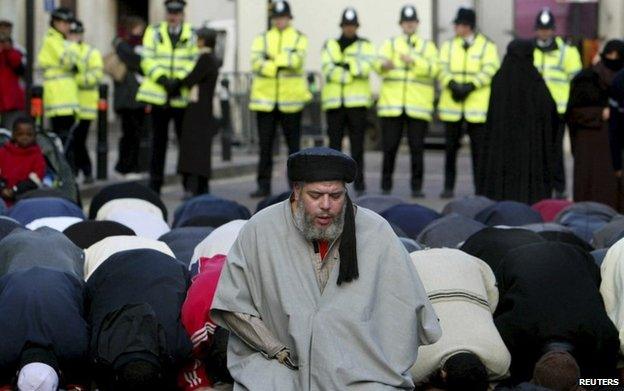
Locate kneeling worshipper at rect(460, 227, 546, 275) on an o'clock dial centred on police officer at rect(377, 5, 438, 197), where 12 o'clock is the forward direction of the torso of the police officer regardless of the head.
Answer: The kneeling worshipper is roughly at 12 o'clock from the police officer.

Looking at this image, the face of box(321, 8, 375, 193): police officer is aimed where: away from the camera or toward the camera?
toward the camera

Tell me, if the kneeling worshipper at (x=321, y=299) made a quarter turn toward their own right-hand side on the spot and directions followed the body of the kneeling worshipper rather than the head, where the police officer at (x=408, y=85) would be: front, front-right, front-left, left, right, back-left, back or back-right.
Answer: right

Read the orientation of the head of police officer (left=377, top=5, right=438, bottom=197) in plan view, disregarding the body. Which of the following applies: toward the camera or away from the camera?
toward the camera

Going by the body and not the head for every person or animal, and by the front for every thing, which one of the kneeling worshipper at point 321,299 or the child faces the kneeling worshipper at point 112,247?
the child

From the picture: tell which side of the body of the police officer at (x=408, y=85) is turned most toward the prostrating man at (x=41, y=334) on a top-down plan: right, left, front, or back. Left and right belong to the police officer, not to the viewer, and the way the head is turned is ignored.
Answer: front

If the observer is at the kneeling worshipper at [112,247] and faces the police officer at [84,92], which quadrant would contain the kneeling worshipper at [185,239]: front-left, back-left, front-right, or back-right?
front-right

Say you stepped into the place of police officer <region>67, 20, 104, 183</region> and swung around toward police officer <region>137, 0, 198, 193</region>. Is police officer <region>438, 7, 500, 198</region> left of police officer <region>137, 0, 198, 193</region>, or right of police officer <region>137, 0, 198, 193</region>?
left

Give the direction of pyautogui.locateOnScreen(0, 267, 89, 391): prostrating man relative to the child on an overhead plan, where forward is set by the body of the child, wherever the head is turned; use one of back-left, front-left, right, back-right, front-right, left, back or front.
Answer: front

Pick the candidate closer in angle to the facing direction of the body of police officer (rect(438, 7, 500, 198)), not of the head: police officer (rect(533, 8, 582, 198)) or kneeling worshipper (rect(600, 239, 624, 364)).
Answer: the kneeling worshipper

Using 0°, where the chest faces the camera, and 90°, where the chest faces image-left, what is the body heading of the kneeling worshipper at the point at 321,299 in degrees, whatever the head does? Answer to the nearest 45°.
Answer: approximately 0°

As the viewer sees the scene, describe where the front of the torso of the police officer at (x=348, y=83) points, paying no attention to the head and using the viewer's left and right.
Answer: facing the viewer

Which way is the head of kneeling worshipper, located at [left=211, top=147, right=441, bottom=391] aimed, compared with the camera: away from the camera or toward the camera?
toward the camera

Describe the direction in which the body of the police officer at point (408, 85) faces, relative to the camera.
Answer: toward the camera

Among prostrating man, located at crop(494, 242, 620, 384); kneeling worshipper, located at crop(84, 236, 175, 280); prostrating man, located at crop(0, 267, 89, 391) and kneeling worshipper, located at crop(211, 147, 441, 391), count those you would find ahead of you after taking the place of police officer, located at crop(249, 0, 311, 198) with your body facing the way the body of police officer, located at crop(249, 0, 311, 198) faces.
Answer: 4
